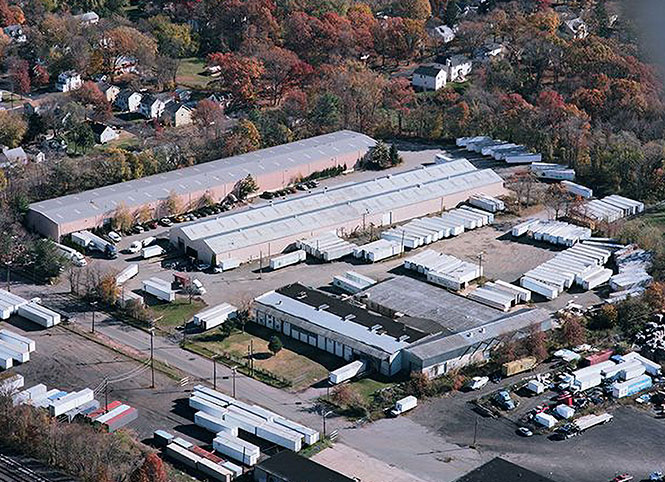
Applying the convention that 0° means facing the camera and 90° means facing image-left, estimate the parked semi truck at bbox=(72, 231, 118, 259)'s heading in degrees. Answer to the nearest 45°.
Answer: approximately 315°

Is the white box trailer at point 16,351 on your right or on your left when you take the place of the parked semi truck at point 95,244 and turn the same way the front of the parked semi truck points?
on your right

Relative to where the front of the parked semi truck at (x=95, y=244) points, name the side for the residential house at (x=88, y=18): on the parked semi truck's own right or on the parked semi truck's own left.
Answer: on the parked semi truck's own left

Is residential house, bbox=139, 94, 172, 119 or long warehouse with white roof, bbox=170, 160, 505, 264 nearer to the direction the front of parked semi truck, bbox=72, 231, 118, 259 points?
the long warehouse with white roof

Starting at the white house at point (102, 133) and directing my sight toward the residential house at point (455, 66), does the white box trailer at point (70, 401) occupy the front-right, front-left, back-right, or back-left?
back-right

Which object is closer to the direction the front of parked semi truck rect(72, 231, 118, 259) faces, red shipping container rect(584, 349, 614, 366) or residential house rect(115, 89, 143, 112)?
the red shipping container

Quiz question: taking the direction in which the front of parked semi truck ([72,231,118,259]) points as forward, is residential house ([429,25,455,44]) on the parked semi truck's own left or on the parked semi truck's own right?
on the parked semi truck's own left

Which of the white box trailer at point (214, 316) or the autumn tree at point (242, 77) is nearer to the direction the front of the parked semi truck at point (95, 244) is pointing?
the white box trailer

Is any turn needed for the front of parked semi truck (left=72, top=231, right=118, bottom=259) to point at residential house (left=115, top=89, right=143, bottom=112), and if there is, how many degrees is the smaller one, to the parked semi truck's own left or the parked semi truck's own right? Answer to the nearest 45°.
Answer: approximately 135° to the parked semi truck's own left

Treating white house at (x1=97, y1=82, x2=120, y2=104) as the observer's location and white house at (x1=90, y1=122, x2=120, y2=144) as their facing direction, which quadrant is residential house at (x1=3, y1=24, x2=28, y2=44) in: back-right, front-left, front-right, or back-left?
back-right

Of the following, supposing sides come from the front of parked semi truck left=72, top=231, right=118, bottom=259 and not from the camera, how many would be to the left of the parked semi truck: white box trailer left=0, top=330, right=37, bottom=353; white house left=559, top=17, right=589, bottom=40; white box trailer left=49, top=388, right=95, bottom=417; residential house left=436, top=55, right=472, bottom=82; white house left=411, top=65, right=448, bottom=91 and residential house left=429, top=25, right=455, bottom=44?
4

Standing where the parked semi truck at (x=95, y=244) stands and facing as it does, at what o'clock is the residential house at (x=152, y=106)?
The residential house is roughly at 8 o'clock from the parked semi truck.

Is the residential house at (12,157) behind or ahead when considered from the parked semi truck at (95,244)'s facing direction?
behind

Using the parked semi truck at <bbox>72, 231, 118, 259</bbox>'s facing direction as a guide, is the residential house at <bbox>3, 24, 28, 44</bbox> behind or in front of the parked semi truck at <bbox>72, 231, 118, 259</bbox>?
behind

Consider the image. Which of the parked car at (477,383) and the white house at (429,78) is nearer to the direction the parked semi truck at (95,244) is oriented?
the parked car

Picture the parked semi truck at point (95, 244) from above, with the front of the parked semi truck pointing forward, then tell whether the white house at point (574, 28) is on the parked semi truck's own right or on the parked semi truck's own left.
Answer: on the parked semi truck's own left
